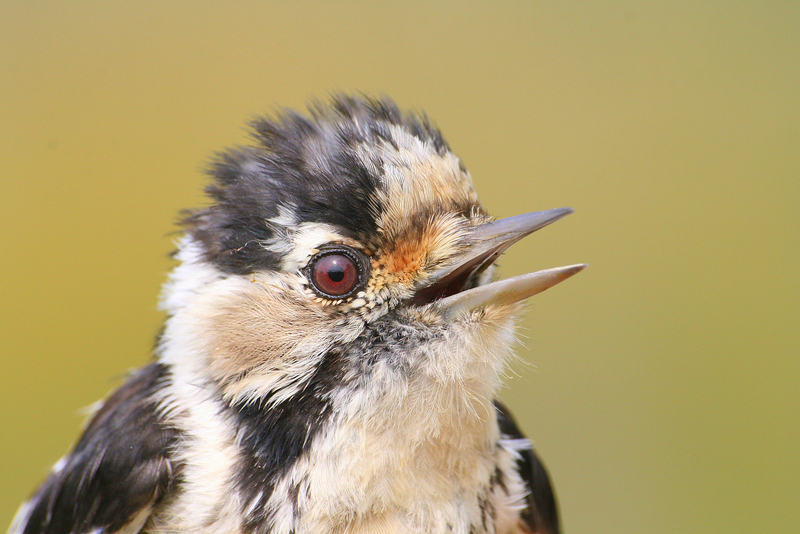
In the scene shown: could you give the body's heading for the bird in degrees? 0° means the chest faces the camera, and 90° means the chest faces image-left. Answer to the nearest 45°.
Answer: approximately 315°
